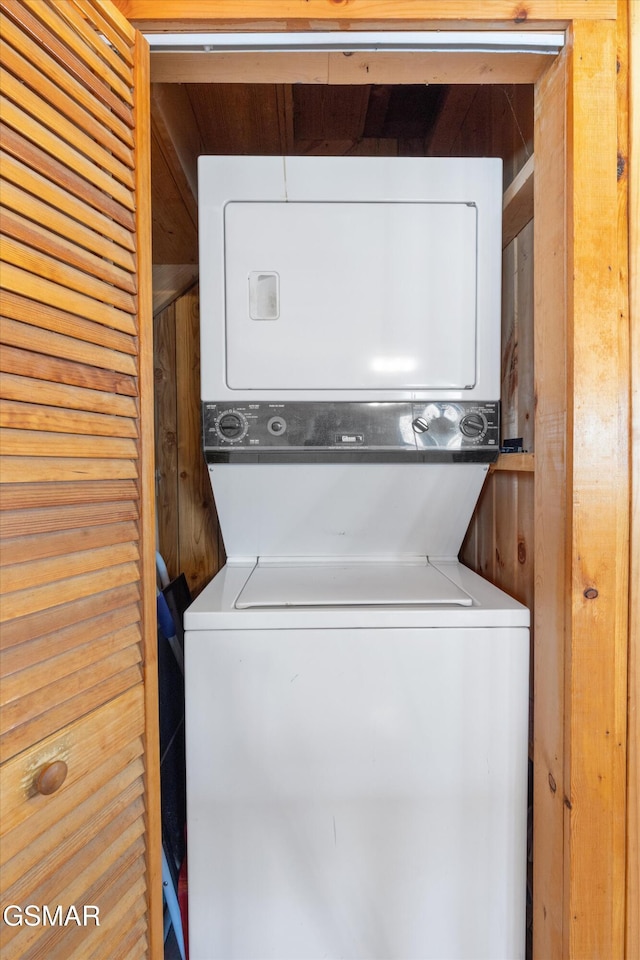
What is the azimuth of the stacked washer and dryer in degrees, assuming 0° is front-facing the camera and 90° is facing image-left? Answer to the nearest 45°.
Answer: approximately 0°
